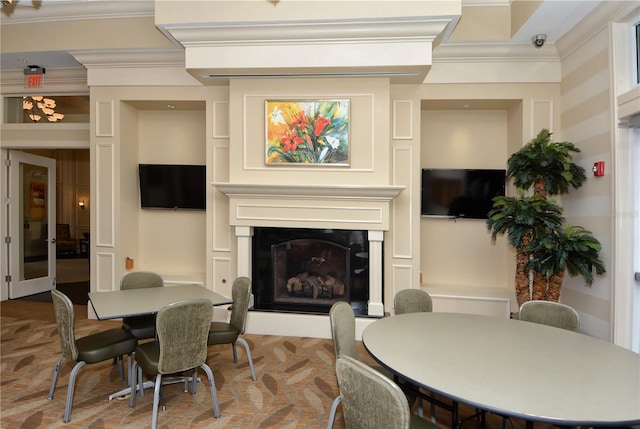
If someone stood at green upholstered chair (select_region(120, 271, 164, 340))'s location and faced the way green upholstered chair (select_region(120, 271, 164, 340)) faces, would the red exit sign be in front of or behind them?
behind

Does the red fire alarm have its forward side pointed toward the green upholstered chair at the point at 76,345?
yes

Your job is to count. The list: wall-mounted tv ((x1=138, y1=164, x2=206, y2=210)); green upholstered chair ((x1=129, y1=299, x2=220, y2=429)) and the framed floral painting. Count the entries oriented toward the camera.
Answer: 2

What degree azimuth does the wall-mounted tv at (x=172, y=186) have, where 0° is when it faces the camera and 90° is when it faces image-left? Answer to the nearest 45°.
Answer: approximately 0°

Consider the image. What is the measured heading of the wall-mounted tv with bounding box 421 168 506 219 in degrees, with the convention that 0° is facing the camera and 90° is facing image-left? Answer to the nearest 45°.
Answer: approximately 0°

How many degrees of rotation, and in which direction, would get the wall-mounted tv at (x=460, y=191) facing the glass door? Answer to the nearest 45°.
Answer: approximately 90° to its right

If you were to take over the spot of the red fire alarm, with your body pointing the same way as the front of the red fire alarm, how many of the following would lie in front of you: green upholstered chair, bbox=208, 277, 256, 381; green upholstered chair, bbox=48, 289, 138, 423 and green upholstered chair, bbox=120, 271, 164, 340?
3

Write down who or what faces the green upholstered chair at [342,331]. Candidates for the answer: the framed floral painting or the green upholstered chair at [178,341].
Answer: the framed floral painting

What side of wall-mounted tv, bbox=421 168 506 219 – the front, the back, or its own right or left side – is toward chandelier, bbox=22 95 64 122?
right

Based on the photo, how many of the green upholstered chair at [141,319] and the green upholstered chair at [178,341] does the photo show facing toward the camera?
1

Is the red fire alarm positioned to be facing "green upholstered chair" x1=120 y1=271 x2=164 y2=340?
yes
